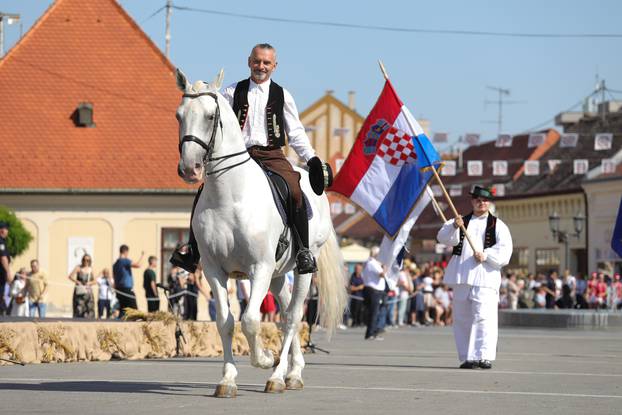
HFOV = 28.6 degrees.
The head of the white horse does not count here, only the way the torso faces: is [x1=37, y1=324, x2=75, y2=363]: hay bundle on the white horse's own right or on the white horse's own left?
on the white horse's own right

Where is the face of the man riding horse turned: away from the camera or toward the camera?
toward the camera

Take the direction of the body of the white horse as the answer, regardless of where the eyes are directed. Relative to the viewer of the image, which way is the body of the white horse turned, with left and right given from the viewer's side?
facing the viewer and to the left of the viewer

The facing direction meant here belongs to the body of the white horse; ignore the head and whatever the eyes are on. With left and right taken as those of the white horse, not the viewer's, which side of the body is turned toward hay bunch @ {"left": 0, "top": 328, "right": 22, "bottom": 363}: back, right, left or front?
right

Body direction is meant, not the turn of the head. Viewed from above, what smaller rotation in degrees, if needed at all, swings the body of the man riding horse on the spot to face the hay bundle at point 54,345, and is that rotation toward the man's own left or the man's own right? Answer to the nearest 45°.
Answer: approximately 135° to the man's own right

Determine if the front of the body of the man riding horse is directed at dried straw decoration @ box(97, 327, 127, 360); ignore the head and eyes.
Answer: no

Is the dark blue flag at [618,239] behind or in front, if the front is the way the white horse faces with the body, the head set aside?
behind

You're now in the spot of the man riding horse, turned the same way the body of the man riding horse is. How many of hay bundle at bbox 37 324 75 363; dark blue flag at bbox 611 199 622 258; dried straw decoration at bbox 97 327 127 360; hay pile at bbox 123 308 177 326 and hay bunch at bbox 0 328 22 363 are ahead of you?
0

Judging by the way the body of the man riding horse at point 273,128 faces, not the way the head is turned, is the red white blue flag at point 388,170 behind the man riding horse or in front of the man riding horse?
behind

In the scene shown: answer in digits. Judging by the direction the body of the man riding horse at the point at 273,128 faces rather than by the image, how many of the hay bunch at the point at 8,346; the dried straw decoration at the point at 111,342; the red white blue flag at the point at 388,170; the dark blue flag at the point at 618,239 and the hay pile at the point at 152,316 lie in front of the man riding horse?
0

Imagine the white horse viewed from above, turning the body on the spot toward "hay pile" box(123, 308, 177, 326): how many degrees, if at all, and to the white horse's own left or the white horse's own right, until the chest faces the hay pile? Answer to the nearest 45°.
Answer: approximately 135° to the white horse's own right

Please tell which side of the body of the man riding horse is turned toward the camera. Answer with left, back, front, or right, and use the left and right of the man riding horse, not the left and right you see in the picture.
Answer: front
